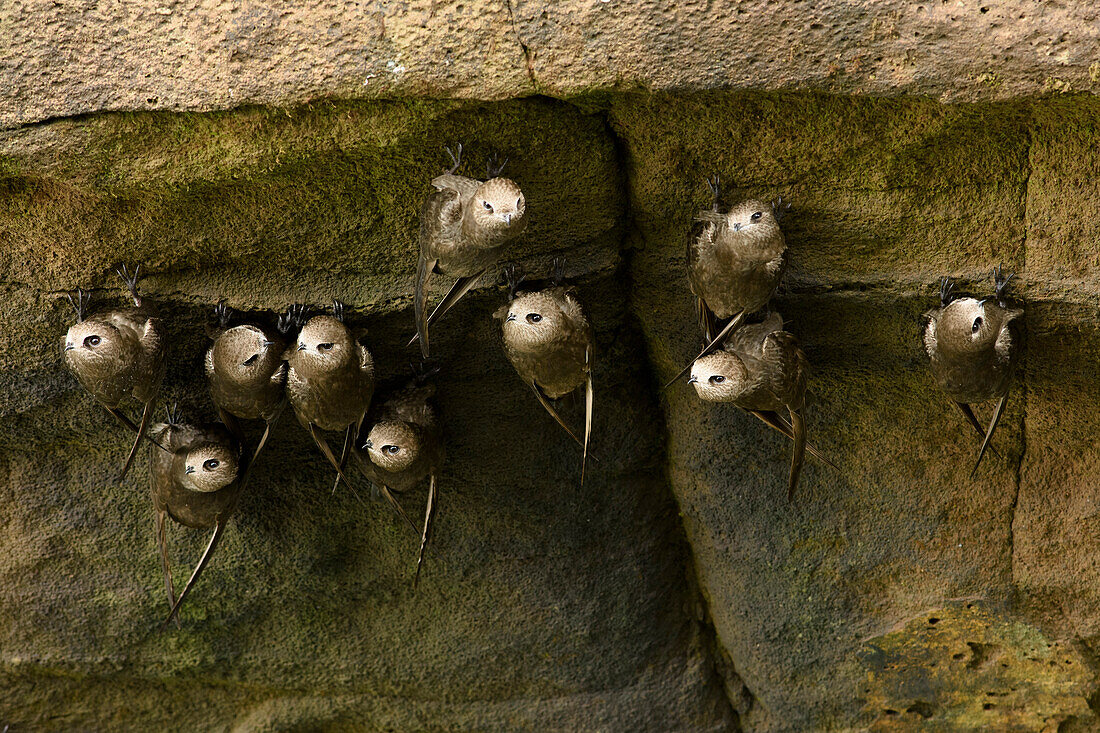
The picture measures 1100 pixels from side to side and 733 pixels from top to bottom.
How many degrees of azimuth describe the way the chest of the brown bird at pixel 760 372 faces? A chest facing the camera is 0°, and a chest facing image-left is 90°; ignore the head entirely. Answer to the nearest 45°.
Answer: approximately 45°

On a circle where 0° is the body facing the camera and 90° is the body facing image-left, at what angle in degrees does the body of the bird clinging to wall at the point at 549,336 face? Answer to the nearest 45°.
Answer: approximately 45°

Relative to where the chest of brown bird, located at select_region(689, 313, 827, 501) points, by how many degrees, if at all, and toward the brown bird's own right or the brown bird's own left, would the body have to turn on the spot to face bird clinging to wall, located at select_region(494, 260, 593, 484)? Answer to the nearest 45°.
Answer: approximately 45° to the brown bird's own right

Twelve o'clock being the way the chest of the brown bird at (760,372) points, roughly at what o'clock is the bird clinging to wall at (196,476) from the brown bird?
The bird clinging to wall is roughly at 1 o'clock from the brown bird.

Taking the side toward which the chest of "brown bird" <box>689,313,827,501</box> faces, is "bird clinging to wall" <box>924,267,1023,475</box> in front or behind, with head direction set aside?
behind

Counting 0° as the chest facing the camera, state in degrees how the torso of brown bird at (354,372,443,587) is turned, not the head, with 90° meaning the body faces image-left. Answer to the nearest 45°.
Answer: approximately 45°
